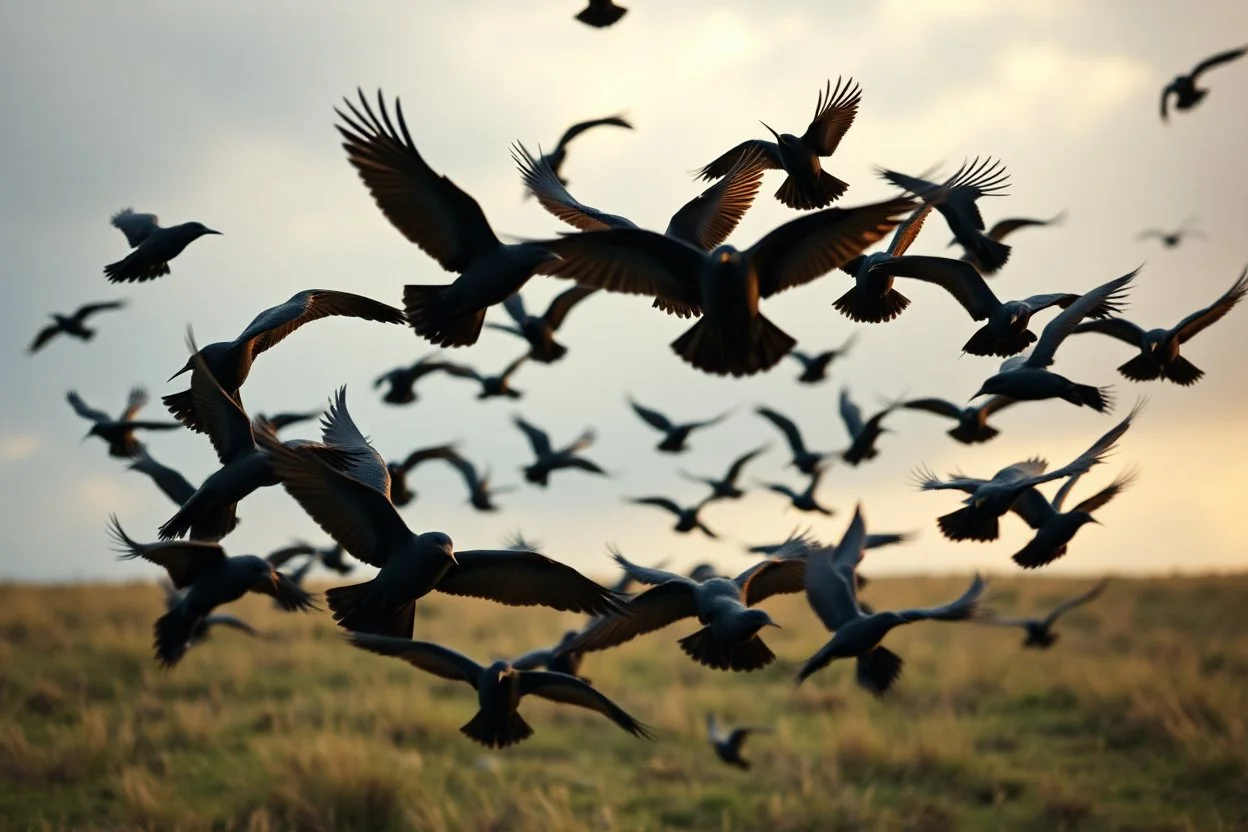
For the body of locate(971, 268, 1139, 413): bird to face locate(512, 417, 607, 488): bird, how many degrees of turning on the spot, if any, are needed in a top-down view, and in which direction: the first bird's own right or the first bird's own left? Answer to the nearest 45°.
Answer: approximately 45° to the first bird's own right

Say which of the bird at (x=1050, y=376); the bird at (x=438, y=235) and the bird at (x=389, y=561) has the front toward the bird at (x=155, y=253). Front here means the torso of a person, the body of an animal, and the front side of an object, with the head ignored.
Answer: the bird at (x=1050, y=376)

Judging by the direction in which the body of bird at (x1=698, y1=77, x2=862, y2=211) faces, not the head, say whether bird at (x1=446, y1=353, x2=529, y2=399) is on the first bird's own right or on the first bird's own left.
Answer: on the first bird's own right

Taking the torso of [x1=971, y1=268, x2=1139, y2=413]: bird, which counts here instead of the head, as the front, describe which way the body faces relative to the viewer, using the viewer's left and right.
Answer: facing to the left of the viewer

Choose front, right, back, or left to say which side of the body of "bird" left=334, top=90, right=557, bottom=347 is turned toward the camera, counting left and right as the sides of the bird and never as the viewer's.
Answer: right

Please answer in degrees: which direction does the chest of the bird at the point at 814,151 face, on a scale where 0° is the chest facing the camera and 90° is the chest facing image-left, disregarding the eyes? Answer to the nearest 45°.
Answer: approximately 45°

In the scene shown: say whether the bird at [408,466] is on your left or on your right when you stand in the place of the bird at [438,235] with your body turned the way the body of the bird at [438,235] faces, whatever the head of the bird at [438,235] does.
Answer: on your left
